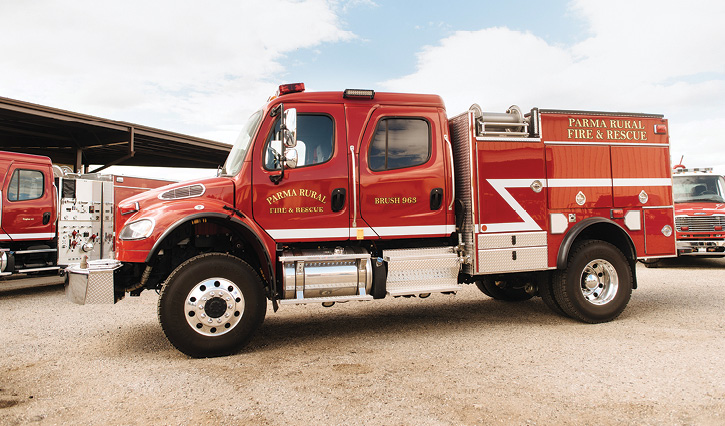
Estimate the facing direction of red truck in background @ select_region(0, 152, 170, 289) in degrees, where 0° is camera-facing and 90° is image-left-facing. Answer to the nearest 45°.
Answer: approximately 45°

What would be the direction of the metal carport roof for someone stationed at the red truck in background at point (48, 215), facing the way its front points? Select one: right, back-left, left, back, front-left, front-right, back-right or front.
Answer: back-right

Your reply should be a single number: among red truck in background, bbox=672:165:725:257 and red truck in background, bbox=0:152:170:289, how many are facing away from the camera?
0

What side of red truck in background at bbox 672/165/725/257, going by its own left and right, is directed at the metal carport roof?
right

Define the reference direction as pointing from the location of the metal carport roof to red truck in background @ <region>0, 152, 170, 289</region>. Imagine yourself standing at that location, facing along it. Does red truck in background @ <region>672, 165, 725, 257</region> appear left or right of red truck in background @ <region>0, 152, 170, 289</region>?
left

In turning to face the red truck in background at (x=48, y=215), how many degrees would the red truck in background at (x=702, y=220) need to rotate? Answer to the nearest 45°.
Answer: approximately 45° to its right

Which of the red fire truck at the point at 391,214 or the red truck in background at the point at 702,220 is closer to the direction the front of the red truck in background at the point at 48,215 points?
the red fire truck

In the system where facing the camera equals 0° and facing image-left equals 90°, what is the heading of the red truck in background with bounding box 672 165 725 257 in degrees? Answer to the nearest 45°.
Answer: approximately 0°

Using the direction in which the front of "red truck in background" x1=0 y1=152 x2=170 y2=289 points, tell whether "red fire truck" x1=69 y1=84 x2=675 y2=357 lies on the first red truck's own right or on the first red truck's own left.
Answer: on the first red truck's own left
